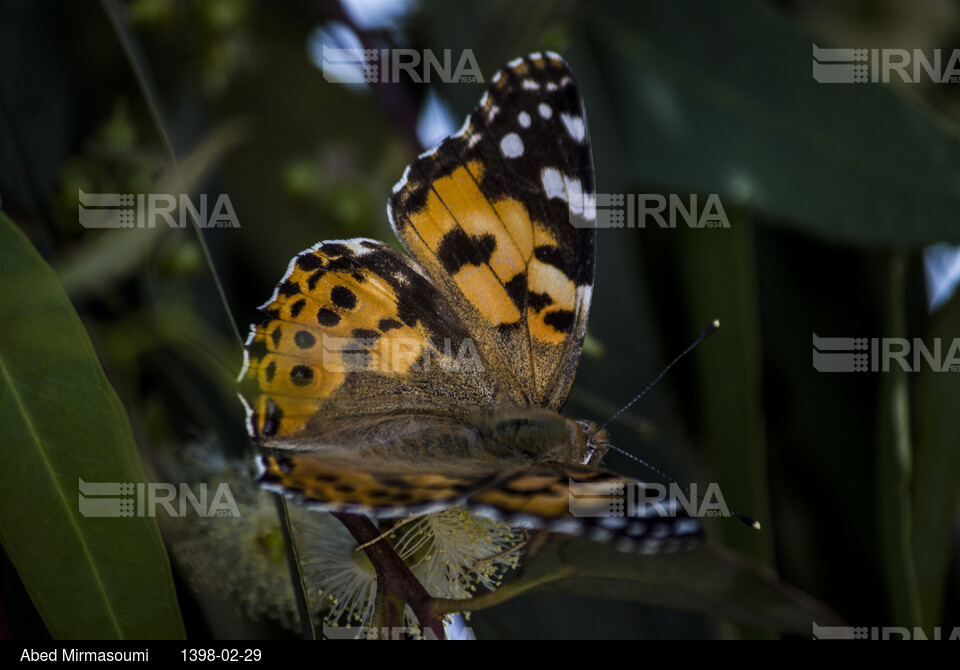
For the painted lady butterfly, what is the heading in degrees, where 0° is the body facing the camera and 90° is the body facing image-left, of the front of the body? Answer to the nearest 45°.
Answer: approximately 270°
